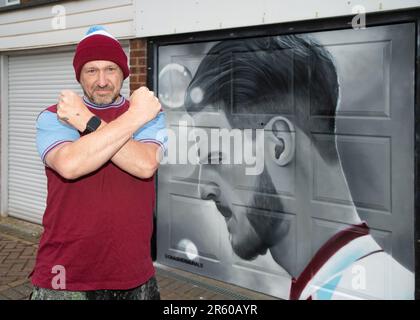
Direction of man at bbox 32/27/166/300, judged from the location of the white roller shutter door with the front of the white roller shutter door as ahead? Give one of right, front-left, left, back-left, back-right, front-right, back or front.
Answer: front-left

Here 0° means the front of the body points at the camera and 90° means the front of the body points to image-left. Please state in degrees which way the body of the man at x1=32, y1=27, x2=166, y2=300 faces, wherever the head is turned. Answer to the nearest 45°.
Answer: approximately 0°

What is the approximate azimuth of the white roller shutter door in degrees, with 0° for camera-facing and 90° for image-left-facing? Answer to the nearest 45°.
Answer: approximately 45°

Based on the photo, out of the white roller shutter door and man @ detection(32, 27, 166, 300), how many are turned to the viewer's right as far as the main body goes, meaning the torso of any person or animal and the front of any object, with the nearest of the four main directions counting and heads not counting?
0

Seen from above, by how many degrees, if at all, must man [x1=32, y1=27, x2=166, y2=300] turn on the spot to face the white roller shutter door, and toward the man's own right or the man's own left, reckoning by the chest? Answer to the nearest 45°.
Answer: approximately 180°
